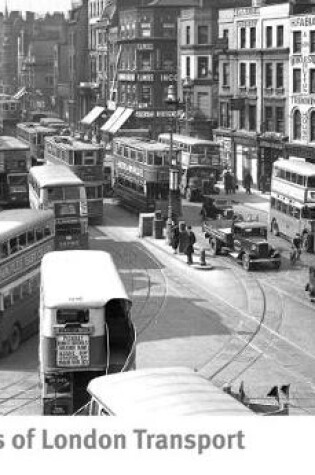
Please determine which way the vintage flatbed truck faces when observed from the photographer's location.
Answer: facing the viewer and to the right of the viewer

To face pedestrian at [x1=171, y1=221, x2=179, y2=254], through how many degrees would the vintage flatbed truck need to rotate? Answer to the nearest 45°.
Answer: approximately 180°

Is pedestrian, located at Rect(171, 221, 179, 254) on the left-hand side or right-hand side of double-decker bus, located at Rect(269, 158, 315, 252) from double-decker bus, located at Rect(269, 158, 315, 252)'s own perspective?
on its right

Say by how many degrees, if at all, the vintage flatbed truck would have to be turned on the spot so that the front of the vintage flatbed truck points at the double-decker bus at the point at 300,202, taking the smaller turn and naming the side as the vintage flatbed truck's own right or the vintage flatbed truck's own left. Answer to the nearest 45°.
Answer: approximately 90° to the vintage flatbed truck's own left

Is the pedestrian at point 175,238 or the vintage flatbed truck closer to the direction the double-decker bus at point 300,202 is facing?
the vintage flatbed truck
